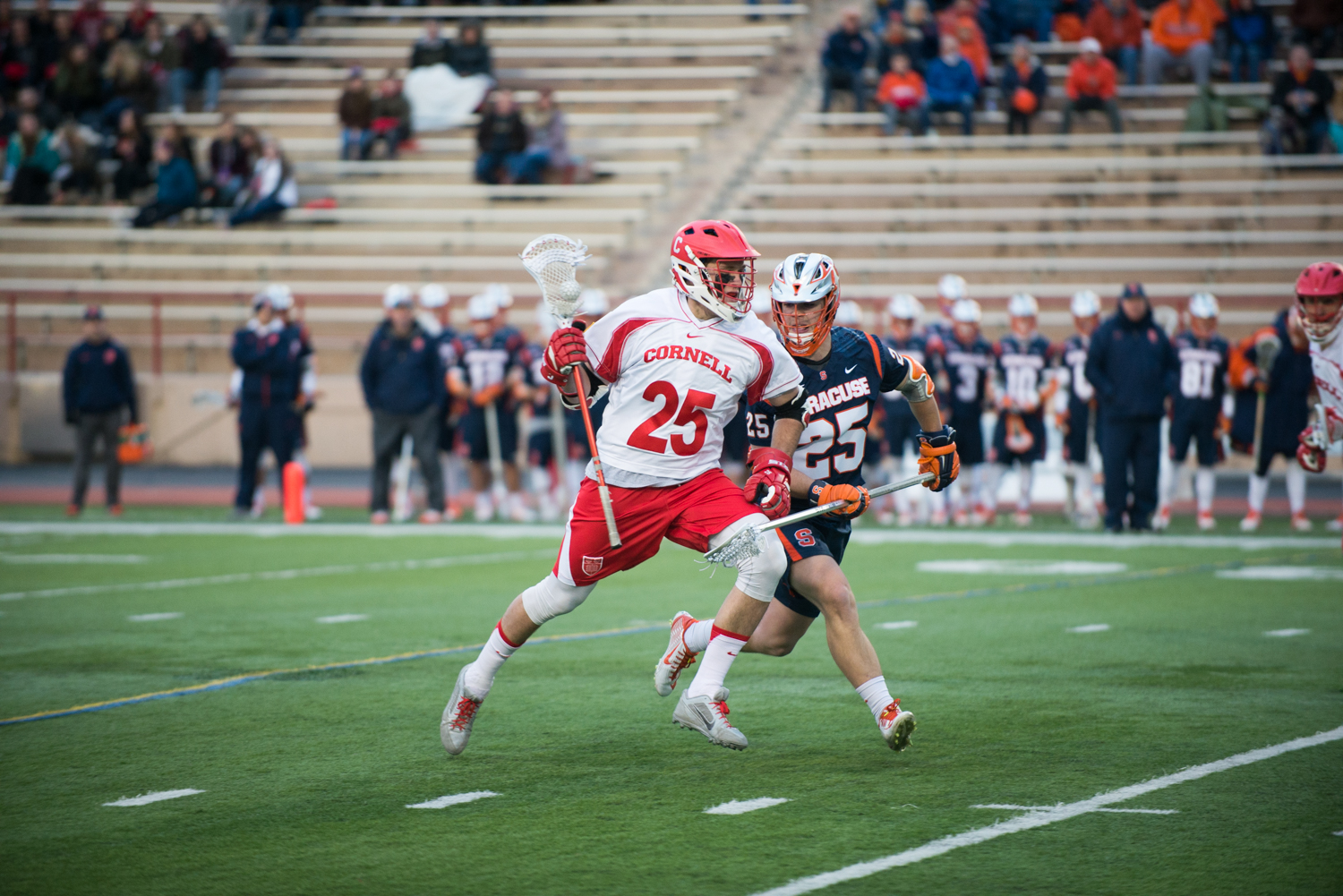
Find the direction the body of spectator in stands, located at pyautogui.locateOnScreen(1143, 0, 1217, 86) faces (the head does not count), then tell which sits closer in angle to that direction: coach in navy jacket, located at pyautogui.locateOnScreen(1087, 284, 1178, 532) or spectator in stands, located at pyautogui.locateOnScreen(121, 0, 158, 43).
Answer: the coach in navy jacket

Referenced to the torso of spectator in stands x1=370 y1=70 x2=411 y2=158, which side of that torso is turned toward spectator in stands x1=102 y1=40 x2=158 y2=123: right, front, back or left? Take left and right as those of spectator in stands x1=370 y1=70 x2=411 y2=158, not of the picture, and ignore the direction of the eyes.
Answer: right

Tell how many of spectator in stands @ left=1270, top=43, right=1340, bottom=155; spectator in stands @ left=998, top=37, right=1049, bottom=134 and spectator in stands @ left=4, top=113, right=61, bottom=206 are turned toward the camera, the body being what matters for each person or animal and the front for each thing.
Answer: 3

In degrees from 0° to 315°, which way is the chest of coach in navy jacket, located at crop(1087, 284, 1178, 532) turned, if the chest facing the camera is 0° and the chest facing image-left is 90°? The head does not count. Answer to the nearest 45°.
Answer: approximately 0°

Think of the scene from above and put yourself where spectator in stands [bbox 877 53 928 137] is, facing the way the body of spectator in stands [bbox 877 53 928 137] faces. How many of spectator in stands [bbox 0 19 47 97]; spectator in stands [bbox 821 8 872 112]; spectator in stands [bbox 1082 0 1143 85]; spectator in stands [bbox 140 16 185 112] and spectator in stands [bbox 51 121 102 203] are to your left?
1

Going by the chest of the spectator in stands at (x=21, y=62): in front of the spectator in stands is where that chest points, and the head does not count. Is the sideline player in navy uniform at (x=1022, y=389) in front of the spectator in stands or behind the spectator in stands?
in front

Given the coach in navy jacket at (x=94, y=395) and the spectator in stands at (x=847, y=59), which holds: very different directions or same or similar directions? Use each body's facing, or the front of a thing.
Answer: same or similar directions

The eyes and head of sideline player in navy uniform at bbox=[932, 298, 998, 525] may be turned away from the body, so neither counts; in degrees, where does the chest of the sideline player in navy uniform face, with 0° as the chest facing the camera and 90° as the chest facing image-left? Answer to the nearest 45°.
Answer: approximately 0°

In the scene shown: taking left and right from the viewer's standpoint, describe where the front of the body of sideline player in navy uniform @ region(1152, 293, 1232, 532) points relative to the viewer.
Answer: facing the viewer

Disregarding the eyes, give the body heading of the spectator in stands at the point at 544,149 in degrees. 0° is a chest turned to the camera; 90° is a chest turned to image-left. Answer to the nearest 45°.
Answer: approximately 45°

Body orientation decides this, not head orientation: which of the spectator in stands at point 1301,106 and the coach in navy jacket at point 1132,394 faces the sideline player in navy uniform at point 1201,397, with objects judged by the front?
the spectator in stands

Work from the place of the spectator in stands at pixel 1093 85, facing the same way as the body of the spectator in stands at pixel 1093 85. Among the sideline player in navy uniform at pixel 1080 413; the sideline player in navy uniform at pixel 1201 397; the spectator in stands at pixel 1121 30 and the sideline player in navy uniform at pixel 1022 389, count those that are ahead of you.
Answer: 3

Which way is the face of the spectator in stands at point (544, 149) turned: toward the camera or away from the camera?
toward the camera

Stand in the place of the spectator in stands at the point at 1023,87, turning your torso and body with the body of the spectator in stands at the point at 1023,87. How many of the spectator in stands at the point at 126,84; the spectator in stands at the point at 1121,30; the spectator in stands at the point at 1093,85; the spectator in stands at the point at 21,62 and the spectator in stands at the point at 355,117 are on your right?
3

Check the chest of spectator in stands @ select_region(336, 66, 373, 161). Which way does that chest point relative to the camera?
toward the camera

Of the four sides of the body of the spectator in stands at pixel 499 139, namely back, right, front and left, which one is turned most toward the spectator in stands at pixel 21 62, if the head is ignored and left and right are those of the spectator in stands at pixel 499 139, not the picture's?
right

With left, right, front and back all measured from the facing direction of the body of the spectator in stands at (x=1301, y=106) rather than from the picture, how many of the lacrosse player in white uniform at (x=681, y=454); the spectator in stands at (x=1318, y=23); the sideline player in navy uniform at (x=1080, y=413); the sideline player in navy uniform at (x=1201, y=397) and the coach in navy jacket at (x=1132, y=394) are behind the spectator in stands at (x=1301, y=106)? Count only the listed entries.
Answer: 1

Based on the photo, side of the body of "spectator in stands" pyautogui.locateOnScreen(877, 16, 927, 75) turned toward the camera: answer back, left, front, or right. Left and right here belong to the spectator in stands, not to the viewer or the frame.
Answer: front

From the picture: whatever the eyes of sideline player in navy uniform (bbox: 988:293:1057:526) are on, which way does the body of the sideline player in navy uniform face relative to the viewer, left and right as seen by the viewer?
facing the viewer

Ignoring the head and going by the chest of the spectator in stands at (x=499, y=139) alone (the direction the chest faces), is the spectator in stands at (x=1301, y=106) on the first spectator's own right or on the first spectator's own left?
on the first spectator's own left

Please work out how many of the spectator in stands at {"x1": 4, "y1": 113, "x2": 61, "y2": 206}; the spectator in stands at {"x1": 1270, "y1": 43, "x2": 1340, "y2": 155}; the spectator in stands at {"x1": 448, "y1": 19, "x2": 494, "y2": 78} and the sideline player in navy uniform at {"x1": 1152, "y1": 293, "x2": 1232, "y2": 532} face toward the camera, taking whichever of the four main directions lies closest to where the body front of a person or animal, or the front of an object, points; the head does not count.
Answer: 4
